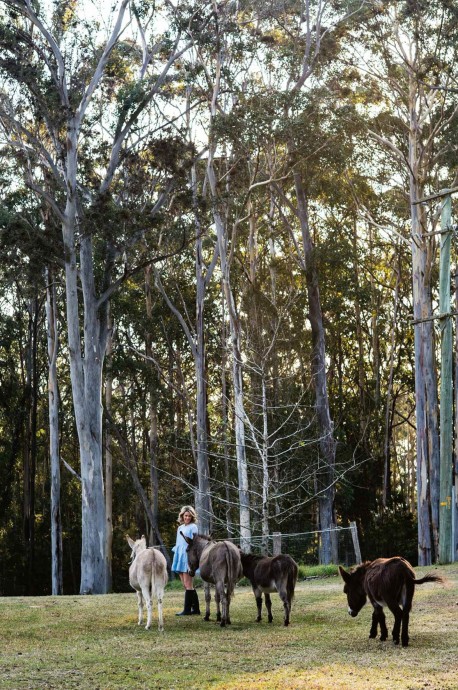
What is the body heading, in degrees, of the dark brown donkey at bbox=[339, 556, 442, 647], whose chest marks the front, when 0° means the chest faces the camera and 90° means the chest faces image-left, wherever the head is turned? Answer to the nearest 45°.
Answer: approximately 135°

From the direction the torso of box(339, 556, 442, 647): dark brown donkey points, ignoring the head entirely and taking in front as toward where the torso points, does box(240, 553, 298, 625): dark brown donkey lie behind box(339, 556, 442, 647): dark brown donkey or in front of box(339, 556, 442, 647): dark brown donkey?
in front

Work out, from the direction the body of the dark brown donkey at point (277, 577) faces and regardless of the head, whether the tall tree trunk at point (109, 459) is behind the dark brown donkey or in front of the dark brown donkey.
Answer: in front

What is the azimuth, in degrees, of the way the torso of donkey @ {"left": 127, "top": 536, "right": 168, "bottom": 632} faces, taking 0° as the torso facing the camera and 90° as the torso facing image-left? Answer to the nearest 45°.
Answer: approximately 135°

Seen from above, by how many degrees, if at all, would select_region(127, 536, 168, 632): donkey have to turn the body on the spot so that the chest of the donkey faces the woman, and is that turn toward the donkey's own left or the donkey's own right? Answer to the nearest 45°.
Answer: approximately 45° to the donkey's own right

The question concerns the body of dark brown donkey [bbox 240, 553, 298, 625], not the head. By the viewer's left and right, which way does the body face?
facing away from the viewer and to the left of the viewer

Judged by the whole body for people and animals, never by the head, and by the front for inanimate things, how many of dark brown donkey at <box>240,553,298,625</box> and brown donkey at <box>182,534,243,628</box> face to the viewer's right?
0

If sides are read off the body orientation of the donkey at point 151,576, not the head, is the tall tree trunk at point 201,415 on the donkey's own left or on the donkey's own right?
on the donkey's own right

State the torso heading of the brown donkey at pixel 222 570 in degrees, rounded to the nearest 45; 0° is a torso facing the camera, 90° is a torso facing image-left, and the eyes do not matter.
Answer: approximately 135°

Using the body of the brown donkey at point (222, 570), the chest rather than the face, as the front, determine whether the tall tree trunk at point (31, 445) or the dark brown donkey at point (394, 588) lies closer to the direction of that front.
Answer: the tall tree trunk

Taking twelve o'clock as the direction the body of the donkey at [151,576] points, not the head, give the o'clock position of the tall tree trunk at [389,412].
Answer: The tall tree trunk is roughly at 2 o'clock from the donkey.
